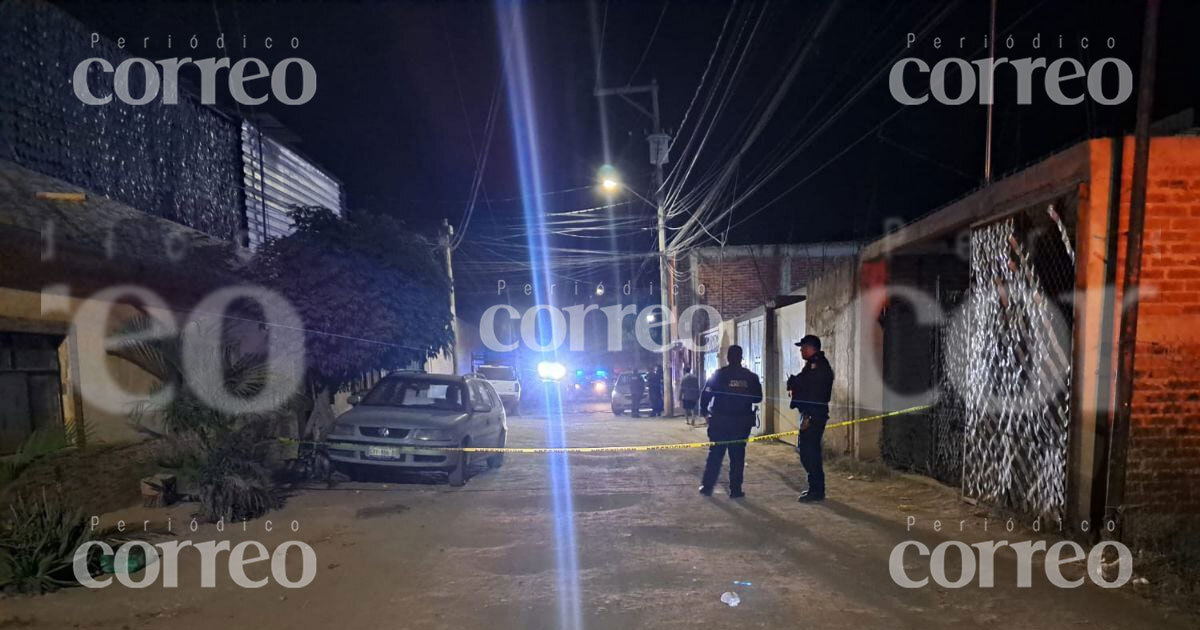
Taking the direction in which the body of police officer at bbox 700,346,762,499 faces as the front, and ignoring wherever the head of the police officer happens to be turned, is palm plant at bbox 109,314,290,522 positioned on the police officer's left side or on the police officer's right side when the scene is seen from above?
on the police officer's left side

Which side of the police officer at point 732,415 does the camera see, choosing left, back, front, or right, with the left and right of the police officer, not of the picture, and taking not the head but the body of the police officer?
back

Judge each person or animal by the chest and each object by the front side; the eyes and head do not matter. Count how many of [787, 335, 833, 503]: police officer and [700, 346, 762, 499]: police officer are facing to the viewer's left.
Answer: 1

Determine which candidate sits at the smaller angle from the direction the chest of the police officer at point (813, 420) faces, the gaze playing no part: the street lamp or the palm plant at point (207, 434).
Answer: the palm plant

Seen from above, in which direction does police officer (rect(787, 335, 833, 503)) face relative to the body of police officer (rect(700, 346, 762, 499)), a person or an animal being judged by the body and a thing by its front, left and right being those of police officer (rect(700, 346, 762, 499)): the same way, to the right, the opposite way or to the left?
to the left

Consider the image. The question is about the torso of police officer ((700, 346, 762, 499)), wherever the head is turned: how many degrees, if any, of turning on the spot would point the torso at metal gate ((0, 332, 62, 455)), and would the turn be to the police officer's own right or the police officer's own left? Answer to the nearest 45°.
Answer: approximately 135° to the police officer's own left

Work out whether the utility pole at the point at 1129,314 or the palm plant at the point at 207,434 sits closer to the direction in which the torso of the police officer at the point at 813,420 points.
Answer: the palm plant

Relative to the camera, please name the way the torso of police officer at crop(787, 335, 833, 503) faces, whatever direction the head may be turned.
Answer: to the viewer's left

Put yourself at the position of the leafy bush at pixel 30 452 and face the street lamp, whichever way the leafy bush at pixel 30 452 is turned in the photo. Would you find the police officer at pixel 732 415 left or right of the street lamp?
right

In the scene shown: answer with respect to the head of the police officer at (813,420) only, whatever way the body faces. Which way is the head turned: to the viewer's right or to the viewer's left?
to the viewer's left
